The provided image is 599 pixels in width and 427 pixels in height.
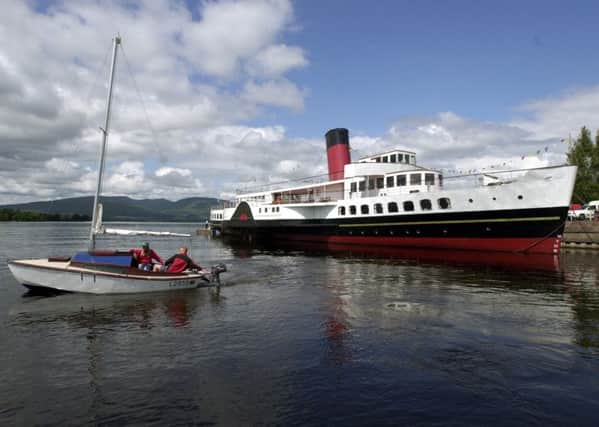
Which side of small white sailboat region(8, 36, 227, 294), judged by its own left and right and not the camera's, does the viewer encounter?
left

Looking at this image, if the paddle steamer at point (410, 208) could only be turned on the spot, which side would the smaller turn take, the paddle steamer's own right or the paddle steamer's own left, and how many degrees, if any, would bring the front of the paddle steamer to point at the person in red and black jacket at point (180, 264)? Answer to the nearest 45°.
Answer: approximately 90° to the paddle steamer's own right

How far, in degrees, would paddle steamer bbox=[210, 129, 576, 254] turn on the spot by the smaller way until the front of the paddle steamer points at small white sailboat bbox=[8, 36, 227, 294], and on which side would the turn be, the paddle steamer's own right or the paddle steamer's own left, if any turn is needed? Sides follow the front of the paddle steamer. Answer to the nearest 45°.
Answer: approximately 90° to the paddle steamer's own right

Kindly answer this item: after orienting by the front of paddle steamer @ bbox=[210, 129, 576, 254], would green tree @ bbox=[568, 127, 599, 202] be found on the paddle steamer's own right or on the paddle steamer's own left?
on the paddle steamer's own left

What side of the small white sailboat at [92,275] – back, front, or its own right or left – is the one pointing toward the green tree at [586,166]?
back

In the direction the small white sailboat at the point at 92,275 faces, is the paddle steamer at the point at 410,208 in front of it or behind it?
behind

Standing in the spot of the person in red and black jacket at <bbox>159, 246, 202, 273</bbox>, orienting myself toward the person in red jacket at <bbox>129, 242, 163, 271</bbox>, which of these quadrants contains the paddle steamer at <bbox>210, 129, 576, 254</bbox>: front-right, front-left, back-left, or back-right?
back-right

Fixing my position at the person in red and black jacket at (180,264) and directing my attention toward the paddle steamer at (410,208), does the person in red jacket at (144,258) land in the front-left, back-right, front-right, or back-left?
back-left

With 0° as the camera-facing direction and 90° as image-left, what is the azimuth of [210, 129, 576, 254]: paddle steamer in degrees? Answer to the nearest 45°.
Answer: approximately 315°
